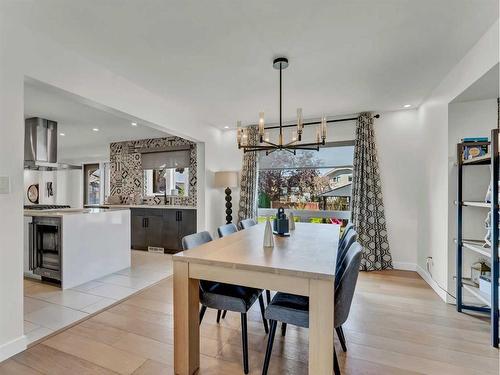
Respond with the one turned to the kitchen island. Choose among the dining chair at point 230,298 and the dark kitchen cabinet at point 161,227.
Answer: the dark kitchen cabinet

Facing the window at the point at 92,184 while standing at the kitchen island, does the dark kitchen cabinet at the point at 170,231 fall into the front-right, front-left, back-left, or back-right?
front-right

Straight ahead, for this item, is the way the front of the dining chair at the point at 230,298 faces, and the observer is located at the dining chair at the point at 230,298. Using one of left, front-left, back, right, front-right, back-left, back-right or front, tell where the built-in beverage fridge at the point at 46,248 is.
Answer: back

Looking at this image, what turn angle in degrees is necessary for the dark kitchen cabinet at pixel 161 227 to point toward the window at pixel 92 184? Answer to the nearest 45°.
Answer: approximately 90° to its right

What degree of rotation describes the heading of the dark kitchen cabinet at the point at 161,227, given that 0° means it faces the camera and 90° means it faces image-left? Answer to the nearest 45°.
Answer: approximately 45°

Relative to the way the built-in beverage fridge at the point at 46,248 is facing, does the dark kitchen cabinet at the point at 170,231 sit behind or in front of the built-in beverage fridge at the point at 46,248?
behind

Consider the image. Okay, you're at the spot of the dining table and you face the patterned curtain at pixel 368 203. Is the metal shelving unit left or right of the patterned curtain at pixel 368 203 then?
right

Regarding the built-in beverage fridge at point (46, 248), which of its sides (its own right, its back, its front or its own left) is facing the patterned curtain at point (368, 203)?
left

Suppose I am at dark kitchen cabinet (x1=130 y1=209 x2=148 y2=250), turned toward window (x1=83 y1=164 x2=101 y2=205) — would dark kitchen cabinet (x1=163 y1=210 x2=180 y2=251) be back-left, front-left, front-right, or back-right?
back-right

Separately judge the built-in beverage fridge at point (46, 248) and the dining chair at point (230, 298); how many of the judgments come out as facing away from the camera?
0

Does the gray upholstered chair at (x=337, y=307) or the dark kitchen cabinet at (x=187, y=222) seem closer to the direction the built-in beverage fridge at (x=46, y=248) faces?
the gray upholstered chair

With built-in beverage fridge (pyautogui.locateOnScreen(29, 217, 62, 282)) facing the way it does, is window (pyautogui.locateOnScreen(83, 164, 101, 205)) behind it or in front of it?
behind

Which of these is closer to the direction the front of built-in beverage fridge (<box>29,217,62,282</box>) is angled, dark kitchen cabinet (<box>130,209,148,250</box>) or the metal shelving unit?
the metal shelving unit

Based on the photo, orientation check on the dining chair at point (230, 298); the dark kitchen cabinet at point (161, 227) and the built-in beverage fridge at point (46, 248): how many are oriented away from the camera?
0
